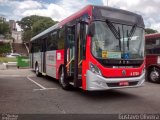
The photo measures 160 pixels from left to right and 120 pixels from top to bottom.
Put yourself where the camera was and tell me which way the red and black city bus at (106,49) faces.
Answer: facing the viewer and to the right of the viewer

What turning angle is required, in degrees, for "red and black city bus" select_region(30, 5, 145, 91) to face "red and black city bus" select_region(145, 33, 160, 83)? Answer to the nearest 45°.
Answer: approximately 90° to its left
